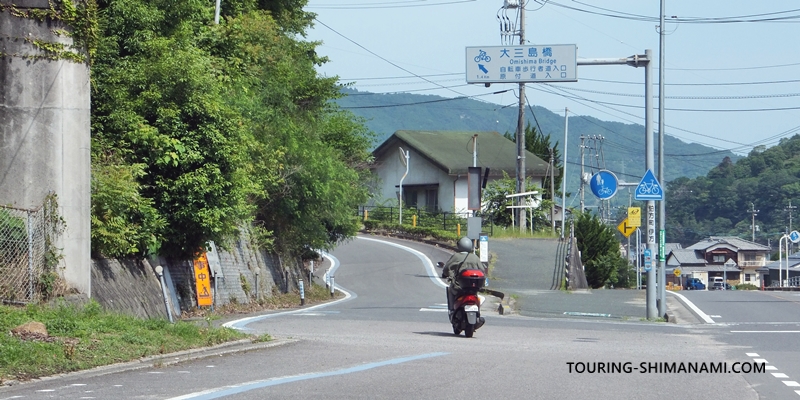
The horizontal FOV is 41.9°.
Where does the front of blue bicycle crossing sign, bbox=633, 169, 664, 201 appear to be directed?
toward the camera

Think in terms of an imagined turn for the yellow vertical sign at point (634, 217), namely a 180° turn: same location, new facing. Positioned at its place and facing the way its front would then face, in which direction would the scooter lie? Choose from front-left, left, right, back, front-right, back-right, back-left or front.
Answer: back

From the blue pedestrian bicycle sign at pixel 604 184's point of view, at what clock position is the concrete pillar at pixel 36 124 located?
The concrete pillar is roughly at 1 o'clock from the blue pedestrian bicycle sign.

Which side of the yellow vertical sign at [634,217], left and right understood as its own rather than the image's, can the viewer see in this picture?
front

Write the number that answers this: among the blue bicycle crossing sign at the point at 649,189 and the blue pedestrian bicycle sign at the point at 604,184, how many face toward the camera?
2

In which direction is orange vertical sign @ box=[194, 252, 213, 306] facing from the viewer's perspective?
toward the camera

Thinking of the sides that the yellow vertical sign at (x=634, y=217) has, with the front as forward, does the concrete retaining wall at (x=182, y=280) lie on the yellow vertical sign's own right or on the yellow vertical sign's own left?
on the yellow vertical sign's own right

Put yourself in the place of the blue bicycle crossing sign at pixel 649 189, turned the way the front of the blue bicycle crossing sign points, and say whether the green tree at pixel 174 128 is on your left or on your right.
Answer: on your right

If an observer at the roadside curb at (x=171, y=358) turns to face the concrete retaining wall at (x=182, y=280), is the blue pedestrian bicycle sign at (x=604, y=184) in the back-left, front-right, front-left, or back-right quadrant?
front-right

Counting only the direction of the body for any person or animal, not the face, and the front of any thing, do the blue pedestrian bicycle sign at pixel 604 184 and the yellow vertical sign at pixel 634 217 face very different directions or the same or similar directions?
same or similar directions

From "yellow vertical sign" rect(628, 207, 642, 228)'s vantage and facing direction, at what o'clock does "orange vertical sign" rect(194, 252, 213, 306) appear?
"orange vertical sign" rect(194, 252, 213, 306) is roughly at 2 o'clock from "yellow vertical sign" rect(628, 207, 642, 228).
